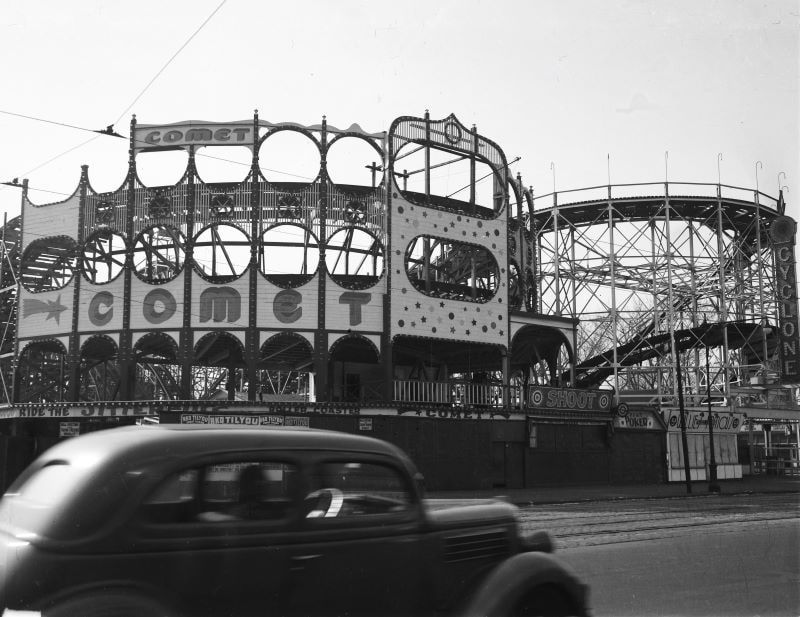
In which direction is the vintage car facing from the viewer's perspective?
to the viewer's right

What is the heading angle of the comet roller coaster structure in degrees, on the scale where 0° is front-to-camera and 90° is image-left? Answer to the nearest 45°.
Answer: approximately 0°

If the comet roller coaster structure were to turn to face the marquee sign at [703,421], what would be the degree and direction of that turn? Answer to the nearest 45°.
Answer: approximately 135° to its left

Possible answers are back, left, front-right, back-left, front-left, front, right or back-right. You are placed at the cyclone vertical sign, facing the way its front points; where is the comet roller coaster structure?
front-right

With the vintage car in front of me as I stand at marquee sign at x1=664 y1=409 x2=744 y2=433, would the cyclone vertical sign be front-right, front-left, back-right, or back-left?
back-left

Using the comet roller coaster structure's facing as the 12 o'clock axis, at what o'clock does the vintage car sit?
The vintage car is roughly at 12 o'clock from the comet roller coaster structure.

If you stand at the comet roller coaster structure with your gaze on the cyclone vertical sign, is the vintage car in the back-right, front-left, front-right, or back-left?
back-right

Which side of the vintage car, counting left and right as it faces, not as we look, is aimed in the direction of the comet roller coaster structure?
left

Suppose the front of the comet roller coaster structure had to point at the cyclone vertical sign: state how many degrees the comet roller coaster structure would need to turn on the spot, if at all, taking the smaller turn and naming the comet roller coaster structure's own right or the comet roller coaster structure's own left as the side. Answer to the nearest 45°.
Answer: approximately 135° to the comet roller coaster structure's own left

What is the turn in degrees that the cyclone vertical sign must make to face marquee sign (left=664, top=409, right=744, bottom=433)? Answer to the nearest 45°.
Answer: approximately 45° to its right
